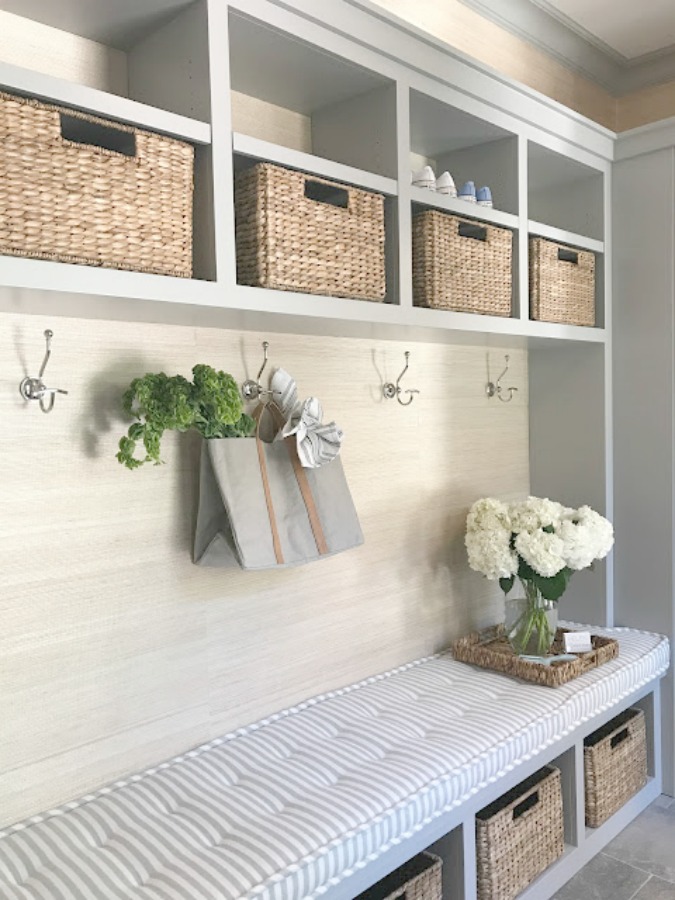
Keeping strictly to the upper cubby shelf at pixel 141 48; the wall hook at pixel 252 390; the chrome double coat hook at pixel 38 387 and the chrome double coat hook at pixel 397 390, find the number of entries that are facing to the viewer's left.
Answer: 0

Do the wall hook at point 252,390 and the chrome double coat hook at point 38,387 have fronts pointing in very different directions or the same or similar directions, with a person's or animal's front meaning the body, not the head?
same or similar directions

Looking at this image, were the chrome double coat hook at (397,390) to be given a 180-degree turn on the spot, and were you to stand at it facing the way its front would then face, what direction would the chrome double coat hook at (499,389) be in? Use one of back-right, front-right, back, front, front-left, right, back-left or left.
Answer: right

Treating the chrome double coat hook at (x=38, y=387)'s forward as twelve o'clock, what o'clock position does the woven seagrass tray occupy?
The woven seagrass tray is roughly at 10 o'clock from the chrome double coat hook.

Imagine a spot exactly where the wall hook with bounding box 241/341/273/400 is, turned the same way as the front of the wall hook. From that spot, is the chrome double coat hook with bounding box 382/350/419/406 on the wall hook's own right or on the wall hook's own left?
on the wall hook's own left

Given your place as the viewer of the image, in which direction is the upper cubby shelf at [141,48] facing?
facing the viewer and to the right of the viewer
